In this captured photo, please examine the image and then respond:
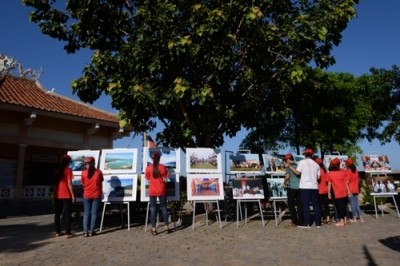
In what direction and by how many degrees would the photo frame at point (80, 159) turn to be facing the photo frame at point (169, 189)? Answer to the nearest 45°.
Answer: approximately 45° to its left

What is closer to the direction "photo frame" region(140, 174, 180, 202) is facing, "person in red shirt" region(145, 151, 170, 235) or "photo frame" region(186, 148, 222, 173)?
the person in red shirt

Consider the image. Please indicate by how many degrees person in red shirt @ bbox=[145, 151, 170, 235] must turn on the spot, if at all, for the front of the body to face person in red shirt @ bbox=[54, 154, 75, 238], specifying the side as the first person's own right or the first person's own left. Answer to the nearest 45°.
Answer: approximately 90° to the first person's own left

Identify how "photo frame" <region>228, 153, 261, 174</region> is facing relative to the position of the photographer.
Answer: facing the viewer

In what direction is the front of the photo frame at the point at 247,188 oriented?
toward the camera

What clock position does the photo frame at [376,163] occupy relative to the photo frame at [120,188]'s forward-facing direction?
the photo frame at [376,163] is roughly at 9 o'clock from the photo frame at [120,188].

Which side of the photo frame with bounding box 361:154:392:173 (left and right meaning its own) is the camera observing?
front

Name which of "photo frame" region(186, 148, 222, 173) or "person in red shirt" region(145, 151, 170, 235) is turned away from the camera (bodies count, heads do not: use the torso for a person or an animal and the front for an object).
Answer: the person in red shirt

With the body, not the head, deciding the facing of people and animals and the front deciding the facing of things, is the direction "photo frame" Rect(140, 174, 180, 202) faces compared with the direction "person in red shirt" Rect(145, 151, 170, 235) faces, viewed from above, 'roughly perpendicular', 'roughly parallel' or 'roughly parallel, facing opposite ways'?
roughly parallel, facing opposite ways

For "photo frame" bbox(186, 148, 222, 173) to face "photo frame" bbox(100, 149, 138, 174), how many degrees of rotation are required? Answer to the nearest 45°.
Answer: approximately 90° to its right

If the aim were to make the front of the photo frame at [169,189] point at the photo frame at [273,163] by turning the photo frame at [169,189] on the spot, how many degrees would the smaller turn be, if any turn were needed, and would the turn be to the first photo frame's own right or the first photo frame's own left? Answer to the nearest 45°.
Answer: approximately 90° to the first photo frame's own left

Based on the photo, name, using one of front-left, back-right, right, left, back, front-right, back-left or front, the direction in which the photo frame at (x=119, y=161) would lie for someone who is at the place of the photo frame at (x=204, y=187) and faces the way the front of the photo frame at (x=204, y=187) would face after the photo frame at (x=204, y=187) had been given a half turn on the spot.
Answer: left

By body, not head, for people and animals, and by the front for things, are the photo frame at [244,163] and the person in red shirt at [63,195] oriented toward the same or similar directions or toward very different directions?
very different directions

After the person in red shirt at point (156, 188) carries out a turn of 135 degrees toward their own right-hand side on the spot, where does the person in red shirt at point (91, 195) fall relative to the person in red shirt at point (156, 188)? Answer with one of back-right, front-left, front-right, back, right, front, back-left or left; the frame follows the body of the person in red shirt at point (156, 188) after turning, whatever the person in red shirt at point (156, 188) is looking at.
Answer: back-right

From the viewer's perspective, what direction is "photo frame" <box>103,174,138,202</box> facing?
toward the camera

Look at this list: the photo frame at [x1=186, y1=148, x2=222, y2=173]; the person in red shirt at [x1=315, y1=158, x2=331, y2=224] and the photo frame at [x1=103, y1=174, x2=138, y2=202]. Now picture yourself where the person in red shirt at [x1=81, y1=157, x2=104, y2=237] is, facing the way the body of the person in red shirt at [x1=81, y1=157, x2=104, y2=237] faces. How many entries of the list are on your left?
0
